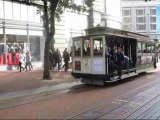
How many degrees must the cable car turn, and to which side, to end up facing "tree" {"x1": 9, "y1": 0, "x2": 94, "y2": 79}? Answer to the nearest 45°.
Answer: approximately 90° to its right

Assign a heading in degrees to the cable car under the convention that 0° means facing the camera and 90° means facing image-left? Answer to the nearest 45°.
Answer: approximately 45°

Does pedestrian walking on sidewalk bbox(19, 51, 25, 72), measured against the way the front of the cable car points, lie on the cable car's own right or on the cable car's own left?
on the cable car's own right
